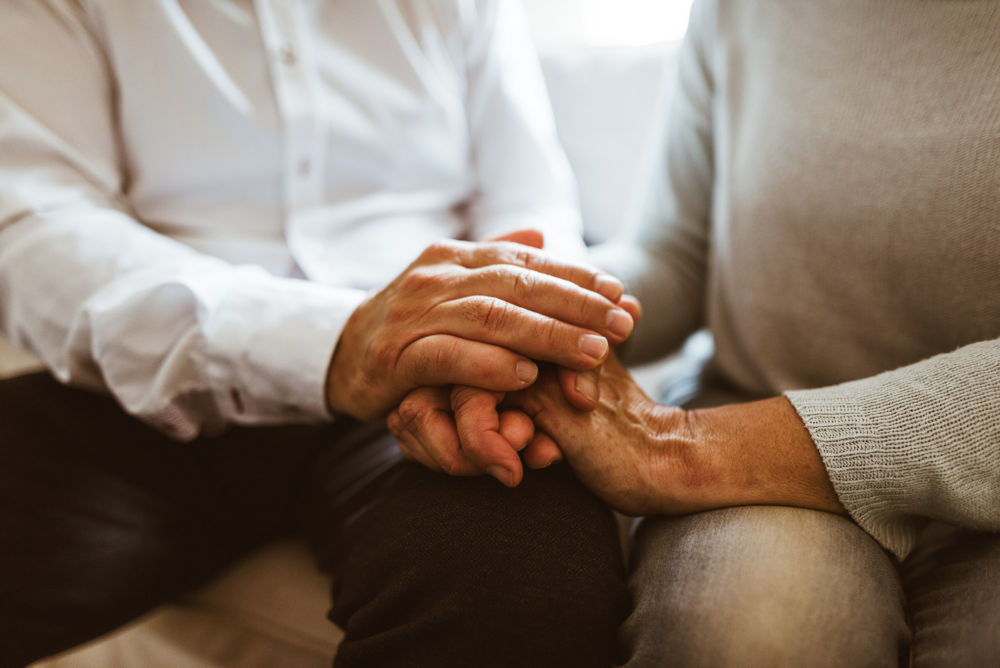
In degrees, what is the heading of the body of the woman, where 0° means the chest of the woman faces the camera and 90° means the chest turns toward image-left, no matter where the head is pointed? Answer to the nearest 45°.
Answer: approximately 45°

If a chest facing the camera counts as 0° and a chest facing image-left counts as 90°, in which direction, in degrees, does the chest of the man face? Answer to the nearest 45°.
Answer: approximately 0°

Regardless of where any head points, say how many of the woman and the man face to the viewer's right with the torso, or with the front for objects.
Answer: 0

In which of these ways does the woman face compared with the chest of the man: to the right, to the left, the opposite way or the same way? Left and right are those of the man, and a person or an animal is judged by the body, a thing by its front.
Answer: to the right
